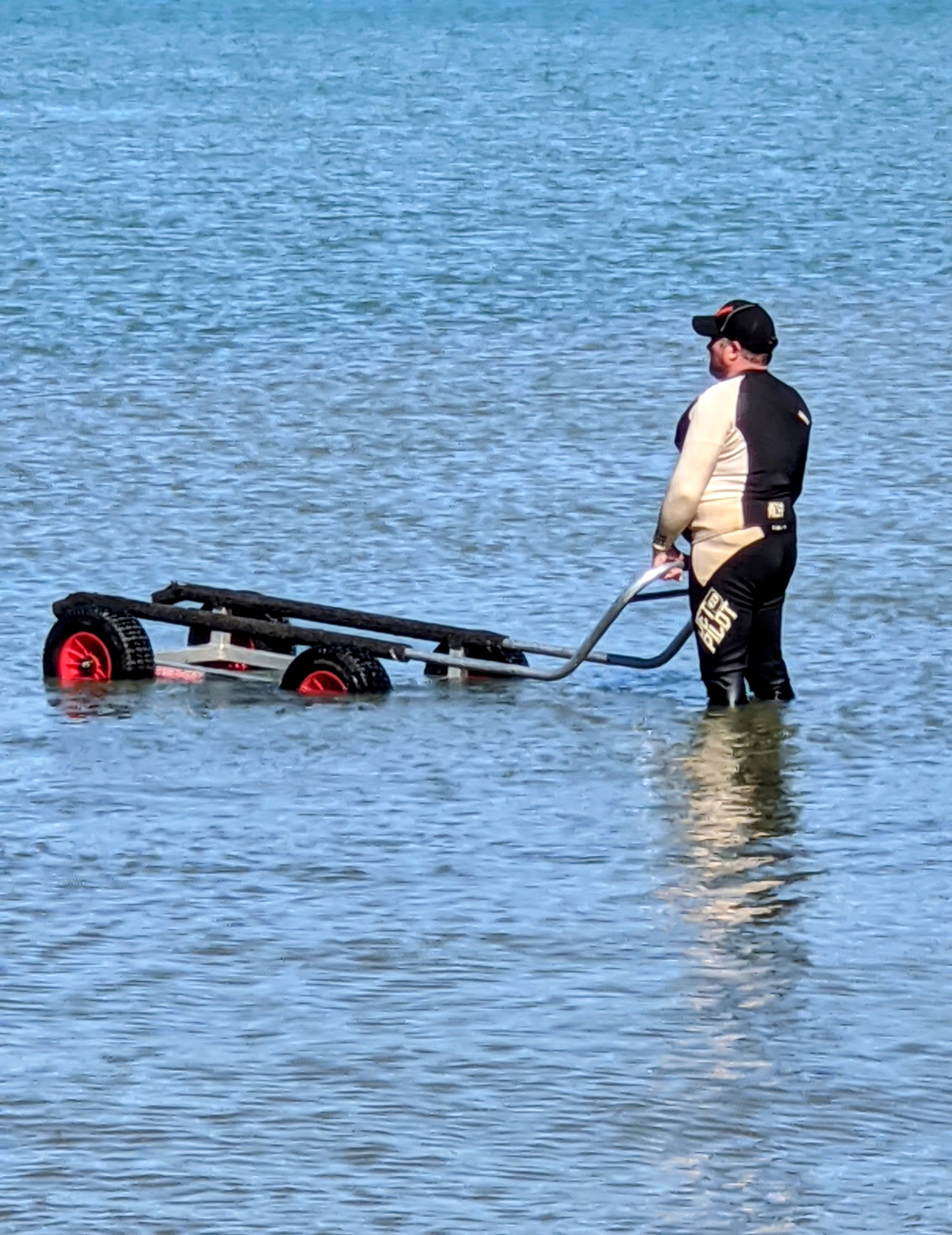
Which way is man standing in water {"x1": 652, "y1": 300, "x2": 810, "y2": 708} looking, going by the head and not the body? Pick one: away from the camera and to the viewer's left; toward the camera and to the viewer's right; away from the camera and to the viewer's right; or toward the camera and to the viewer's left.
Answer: away from the camera and to the viewer's left

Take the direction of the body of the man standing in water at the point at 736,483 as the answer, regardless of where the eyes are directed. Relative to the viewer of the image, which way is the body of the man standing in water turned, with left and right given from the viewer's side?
facing away from the viewer and to the left of the viewer
